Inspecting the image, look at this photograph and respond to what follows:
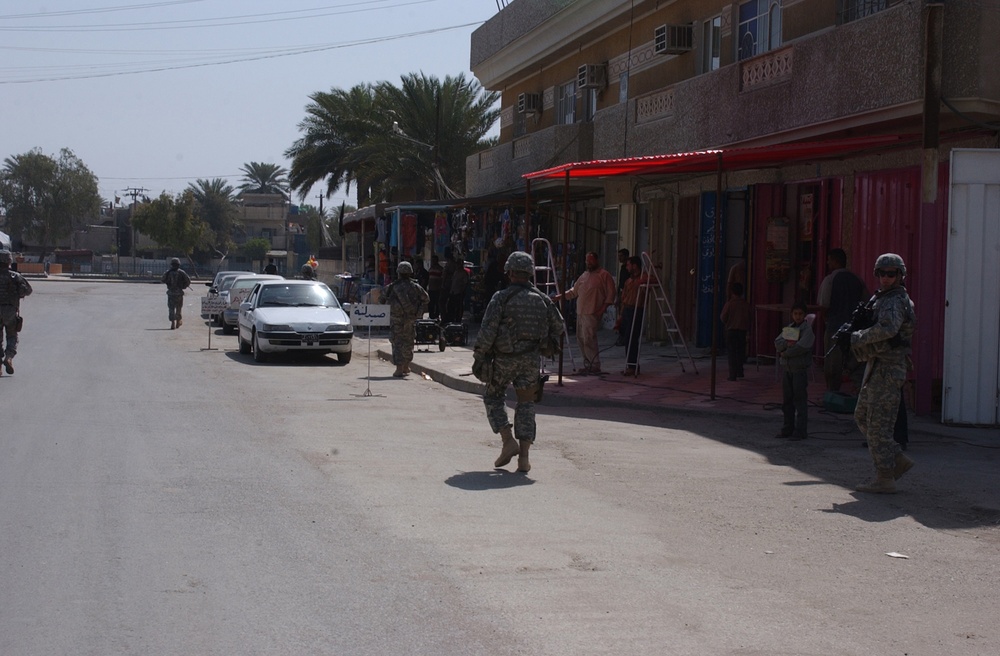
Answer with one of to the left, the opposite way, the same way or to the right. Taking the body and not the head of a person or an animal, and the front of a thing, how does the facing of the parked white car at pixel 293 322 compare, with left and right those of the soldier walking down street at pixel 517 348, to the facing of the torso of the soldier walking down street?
the opposite way

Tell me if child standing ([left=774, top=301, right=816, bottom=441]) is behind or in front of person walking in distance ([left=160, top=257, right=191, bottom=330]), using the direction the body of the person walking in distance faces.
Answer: behind

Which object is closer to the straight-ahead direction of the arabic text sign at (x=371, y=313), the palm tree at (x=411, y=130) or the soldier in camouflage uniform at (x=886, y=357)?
the soldier in camouflage uniform

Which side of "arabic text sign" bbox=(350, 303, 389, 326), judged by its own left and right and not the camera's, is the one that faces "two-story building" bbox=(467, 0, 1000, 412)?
left

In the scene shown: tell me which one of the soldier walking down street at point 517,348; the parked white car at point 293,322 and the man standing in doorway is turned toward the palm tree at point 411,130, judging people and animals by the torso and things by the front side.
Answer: the soldier walking down street

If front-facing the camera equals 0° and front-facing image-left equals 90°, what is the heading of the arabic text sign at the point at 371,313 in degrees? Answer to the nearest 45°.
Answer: approximately 0°

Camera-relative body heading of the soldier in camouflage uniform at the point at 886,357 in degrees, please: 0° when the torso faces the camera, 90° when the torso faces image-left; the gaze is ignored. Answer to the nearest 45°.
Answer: approximately 90°

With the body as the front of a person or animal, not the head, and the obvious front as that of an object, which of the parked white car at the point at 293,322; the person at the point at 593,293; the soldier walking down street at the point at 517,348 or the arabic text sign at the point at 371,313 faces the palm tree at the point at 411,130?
the soldier walking down street

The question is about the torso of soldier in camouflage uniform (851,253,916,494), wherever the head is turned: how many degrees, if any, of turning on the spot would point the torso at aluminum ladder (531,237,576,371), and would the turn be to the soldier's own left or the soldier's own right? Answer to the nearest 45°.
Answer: approximately 45° to the soldier's own right

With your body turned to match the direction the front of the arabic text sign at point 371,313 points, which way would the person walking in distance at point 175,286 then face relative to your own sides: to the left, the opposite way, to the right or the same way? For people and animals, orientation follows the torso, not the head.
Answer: the opposite way

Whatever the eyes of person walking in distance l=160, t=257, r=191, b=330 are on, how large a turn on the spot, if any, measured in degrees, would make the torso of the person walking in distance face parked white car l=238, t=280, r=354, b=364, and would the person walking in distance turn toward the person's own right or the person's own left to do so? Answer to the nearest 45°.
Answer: approximately 180°

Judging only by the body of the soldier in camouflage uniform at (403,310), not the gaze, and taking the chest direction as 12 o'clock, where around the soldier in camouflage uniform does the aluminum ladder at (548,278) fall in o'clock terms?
The aluminum ladder is roughly at 3 o'clock from the soldier in camouflage uniform.

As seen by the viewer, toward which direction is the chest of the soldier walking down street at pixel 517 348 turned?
away from the camera
